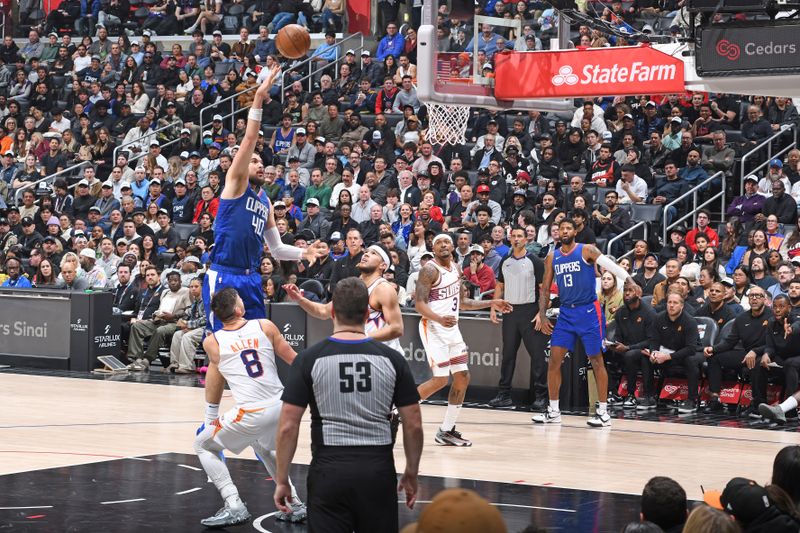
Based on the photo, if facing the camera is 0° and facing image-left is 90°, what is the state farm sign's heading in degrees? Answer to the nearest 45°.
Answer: approximately 0°

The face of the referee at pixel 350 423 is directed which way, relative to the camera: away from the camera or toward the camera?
away from the camera

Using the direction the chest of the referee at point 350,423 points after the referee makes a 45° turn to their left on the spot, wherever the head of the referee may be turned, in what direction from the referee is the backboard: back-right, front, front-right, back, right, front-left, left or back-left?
front-right

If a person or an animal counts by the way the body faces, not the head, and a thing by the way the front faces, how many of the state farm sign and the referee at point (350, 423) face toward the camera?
1

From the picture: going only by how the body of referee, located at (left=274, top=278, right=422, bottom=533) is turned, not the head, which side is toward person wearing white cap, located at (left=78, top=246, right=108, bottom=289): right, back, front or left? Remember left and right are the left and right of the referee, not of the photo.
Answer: front

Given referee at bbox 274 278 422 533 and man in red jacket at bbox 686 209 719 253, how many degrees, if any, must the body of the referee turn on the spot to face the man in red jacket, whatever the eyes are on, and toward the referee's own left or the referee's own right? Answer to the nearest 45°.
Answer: approximately 45° to the referee's own right

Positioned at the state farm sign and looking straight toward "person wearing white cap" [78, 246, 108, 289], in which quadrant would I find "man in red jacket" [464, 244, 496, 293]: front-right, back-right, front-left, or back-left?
front-right

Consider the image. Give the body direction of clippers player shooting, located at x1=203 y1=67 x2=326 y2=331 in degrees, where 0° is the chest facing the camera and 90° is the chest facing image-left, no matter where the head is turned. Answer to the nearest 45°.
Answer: approximately 315°

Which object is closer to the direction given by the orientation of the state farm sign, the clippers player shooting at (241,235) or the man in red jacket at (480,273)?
the clippers player shooting

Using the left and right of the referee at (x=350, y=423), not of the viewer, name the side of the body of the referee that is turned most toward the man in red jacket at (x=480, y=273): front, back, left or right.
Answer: front

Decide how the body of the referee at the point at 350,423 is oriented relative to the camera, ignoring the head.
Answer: away from the camera

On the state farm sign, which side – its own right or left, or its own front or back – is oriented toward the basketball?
right

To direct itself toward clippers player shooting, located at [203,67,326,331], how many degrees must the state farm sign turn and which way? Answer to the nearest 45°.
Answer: approximately 45° to its right
